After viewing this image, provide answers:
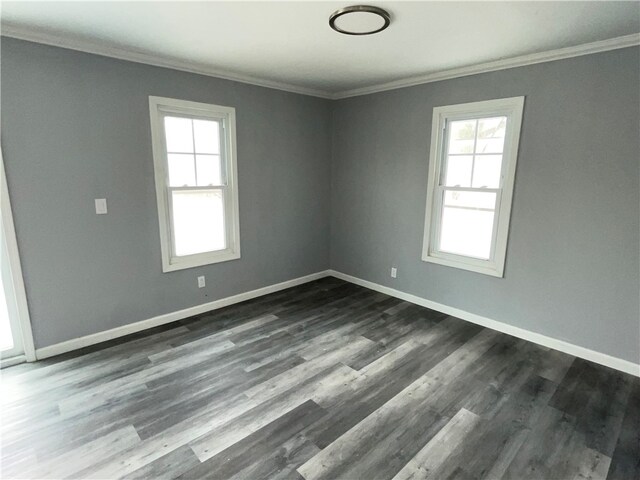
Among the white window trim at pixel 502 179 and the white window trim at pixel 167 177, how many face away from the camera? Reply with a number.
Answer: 0

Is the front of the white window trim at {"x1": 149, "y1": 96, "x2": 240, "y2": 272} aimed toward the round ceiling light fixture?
yes

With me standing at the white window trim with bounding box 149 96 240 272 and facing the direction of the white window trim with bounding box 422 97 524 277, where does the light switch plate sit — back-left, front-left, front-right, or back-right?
back-right

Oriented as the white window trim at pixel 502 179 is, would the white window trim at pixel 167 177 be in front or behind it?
in front

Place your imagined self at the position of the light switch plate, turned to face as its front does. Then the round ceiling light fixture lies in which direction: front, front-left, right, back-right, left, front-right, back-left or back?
front-left

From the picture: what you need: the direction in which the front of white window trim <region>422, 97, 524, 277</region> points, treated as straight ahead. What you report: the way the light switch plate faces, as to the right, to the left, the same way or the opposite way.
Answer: to the left

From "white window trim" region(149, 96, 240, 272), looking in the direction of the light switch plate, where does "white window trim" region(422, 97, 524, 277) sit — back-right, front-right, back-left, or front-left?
back-left

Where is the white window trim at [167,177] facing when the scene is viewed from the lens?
facing the viewer and to the right of the viewer

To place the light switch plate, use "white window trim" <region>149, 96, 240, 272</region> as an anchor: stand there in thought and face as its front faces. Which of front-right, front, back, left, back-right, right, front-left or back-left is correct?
right

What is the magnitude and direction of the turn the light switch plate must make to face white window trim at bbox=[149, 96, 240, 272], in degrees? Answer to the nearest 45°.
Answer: approximately 135° to its left

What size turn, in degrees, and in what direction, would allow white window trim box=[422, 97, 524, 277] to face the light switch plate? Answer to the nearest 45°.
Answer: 0° — it already faces it

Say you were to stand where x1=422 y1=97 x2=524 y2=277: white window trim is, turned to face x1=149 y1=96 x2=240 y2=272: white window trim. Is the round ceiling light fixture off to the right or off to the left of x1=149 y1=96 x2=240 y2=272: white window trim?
left

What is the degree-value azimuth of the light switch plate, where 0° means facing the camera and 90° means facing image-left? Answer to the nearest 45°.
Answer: approximately 0°

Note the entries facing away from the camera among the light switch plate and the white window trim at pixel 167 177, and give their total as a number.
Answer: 0
